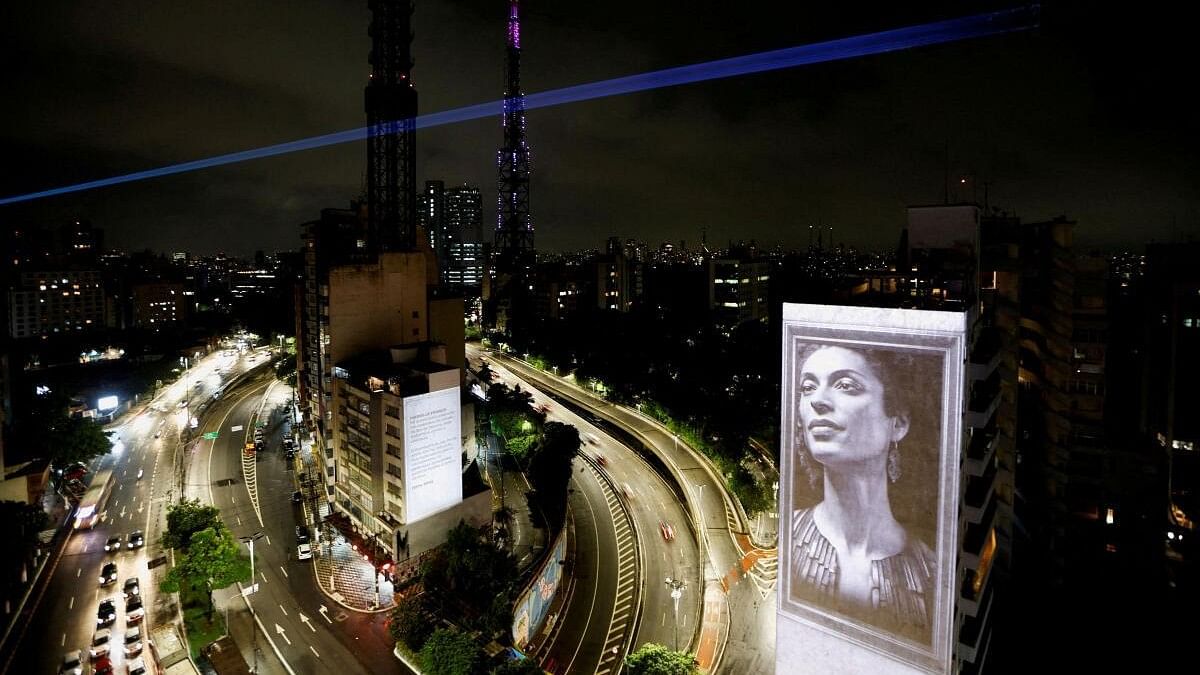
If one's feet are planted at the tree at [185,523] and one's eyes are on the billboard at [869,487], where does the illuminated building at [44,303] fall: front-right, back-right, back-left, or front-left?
back-left

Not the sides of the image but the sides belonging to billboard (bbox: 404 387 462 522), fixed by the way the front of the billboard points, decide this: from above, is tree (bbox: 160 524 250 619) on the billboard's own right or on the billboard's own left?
on the billboard's own right

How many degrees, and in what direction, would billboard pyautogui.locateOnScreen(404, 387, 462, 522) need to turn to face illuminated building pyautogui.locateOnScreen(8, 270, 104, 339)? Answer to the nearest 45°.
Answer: approximately 180°

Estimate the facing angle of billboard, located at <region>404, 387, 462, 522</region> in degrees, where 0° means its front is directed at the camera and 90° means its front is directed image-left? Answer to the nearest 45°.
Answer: approximately 315°

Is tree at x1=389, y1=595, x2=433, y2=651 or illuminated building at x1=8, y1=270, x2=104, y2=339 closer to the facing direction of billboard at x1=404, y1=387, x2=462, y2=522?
the tree

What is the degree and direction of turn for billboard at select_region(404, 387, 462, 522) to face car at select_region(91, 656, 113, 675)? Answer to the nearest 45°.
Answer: approximately 90° to its right
